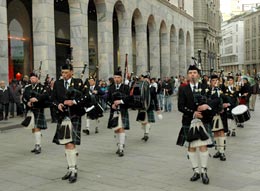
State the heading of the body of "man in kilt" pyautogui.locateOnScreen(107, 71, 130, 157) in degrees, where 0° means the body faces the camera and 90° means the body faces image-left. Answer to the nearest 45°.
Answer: approximately 0°

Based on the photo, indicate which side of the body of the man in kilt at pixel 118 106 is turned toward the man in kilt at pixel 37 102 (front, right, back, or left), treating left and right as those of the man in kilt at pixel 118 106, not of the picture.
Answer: right

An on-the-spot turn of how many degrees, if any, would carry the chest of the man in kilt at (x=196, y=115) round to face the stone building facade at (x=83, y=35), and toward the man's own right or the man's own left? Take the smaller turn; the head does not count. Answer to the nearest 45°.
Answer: approximately 180°

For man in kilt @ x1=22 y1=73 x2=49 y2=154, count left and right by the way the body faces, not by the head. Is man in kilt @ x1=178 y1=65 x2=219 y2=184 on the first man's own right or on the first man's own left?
on the first man's own left

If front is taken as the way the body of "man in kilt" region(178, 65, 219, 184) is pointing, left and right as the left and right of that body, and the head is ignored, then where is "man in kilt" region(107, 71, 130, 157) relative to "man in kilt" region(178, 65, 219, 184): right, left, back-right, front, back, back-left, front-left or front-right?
back-right

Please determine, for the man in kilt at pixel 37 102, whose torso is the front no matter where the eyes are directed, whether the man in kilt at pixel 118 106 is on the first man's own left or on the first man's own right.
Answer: on the first man's own left

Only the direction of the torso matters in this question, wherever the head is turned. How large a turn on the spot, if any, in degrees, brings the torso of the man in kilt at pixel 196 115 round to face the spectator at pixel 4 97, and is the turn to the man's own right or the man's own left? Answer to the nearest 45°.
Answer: approximately 135° to the man's own right

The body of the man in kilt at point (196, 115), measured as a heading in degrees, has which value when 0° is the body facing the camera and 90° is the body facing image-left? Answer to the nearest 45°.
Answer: approximately 0°

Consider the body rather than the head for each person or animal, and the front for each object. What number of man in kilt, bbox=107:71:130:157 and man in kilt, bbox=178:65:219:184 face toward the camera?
2
